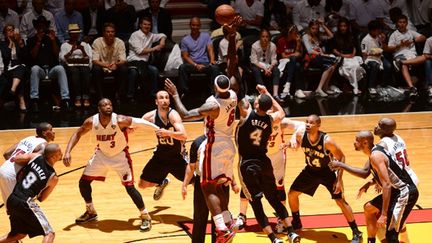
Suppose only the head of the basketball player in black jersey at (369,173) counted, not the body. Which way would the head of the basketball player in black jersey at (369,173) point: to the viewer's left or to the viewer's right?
to the viewer's left

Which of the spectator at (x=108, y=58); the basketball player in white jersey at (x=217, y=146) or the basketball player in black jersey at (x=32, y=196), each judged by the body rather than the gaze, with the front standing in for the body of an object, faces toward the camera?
the spectator

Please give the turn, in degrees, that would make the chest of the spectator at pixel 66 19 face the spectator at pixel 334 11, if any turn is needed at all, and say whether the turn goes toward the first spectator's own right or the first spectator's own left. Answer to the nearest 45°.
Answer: approximately 90° to the first spectator's own left

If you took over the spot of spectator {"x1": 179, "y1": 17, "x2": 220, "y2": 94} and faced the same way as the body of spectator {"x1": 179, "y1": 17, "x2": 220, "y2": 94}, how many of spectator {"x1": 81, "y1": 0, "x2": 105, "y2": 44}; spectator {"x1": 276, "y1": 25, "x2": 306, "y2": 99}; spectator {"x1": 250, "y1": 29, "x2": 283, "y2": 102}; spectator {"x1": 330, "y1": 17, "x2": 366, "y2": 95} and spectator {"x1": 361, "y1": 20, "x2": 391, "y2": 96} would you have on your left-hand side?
4

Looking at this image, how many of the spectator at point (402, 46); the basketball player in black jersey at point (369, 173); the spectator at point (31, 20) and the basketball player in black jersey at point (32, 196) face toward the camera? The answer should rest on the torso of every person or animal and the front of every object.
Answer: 2

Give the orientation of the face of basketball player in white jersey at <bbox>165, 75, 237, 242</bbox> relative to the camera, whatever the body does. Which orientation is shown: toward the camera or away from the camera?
away from the camera

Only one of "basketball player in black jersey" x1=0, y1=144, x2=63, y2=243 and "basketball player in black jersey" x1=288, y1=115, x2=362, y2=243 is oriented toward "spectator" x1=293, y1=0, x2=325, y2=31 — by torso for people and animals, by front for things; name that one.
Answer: "basketball player in black jersey" x1=0, y1=144, x2=63, y2=243

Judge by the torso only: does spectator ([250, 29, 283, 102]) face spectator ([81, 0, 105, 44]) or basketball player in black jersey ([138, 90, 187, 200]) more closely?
the basketball player in black jersey

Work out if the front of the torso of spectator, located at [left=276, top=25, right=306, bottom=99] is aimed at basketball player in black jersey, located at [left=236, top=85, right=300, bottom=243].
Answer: yes

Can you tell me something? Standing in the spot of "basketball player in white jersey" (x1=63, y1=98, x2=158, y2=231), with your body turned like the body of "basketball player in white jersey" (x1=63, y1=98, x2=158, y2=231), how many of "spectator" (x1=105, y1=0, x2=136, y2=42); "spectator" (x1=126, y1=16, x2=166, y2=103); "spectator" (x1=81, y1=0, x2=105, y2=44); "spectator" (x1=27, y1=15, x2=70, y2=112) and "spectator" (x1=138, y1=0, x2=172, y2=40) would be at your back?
5

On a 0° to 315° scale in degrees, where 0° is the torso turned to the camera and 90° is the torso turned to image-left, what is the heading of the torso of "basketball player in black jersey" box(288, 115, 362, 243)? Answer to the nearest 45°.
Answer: approximately 45°

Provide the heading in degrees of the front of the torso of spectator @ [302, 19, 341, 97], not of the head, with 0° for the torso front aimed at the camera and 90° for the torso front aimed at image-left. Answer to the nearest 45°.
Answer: approximately 315°
